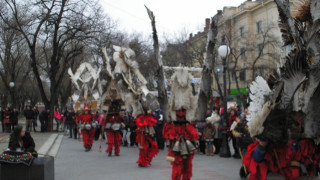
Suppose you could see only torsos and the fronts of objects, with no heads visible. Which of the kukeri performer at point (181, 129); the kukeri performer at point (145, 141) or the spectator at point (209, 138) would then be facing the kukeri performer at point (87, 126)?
the spectator

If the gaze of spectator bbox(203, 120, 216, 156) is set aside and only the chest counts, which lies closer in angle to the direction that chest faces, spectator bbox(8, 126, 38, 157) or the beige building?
the spectator

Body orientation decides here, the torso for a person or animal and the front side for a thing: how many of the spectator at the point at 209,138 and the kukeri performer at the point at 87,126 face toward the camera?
1

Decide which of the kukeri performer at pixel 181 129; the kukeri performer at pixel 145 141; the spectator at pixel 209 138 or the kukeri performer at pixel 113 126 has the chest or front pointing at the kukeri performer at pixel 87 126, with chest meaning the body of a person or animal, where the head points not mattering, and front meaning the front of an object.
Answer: the spectator

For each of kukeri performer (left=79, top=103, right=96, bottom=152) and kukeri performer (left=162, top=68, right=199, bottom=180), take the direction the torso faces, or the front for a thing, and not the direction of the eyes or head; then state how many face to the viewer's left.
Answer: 0

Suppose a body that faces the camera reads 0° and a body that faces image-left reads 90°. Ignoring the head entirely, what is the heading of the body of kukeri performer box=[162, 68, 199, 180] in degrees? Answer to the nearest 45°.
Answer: approximately 0°

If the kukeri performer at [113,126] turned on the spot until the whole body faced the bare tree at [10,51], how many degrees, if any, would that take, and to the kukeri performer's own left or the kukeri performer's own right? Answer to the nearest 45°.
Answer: approximately 135° to the kukeri performer's own right
